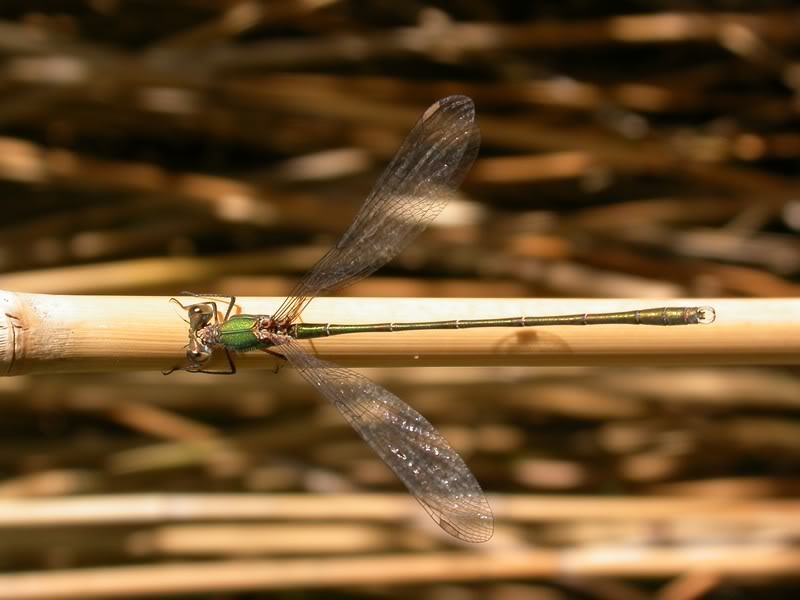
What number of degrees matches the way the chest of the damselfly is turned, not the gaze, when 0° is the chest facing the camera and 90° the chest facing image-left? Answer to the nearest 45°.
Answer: approximately 90°
